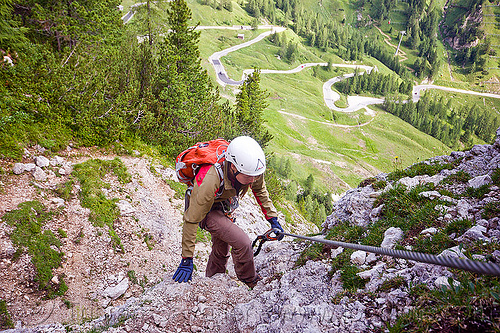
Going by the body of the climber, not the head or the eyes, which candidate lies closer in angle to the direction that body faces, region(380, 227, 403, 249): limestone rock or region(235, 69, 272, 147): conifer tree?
the limestone rock

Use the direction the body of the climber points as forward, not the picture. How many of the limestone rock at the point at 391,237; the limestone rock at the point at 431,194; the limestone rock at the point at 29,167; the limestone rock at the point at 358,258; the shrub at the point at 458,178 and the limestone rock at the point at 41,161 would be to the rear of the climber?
2

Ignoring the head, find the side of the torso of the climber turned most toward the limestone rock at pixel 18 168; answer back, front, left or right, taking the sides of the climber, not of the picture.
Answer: back

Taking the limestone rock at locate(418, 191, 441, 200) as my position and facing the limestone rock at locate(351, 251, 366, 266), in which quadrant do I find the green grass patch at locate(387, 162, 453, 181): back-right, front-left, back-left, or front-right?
back-right

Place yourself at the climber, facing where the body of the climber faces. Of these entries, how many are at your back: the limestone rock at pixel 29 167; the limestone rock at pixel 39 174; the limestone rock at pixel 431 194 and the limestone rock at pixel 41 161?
3

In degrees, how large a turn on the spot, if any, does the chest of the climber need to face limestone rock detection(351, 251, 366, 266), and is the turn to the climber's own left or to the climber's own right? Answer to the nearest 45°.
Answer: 0° — they already face it

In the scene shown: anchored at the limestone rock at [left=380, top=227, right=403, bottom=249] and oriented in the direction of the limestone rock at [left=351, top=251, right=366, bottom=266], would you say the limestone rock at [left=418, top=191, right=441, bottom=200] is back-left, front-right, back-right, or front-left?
back-right

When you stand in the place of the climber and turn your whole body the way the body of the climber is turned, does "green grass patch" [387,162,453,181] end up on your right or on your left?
on your left

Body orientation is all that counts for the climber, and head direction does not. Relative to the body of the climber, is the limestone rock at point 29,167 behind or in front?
behind
